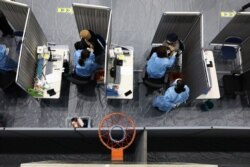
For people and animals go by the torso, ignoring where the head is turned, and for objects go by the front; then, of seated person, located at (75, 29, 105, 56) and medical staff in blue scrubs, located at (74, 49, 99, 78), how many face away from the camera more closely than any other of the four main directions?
1

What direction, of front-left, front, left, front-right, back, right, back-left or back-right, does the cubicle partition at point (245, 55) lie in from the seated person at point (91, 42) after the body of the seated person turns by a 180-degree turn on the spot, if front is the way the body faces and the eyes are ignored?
front-right

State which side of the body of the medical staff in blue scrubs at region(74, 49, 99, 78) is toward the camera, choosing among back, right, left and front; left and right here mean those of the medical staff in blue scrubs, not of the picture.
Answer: back

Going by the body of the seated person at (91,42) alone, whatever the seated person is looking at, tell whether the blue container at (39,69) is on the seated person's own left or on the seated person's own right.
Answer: on the seated person's own right
